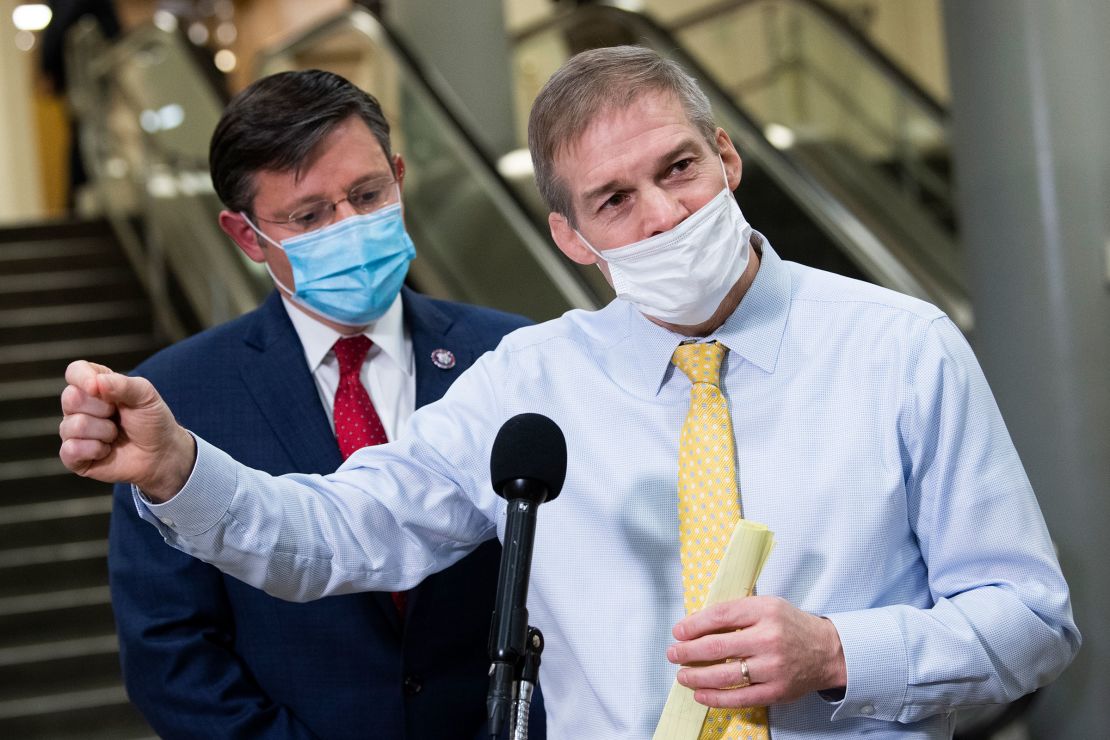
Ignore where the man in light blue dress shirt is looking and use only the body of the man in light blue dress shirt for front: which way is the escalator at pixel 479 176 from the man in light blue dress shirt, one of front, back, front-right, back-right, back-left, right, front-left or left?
back

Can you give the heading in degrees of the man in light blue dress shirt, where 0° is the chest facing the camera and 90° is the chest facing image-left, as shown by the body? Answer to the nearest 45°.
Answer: approximately 0°

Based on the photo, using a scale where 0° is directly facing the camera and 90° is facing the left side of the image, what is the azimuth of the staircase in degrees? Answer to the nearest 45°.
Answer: approximately 0°

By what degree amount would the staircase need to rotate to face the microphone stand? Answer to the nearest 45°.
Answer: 0° — it already faces it

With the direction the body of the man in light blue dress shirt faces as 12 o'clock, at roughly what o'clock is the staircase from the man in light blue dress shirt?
The staircase is roughly at 5 o'clock from the man in light blue dress shirt.

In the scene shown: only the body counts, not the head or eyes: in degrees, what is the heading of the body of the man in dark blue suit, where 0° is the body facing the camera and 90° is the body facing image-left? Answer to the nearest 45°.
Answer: approximately 315°

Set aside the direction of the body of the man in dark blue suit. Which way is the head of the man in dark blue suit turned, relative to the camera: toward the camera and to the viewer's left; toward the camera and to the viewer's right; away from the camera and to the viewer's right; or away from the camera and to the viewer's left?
toward the camera and to the viewer's right

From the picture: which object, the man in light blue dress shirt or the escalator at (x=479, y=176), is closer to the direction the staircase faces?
the man in light blue dress shirt

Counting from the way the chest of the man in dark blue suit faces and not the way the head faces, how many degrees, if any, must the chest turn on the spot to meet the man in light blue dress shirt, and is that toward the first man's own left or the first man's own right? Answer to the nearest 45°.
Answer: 0° — they already face them

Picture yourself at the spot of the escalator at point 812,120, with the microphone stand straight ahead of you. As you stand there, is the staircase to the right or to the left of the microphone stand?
right

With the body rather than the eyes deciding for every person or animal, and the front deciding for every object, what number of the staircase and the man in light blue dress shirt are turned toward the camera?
2

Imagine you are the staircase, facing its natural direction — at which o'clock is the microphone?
The microphone is roughly at 12 o'clock from the staircase.

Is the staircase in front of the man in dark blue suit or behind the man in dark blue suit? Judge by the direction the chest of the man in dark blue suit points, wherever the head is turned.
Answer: behind
